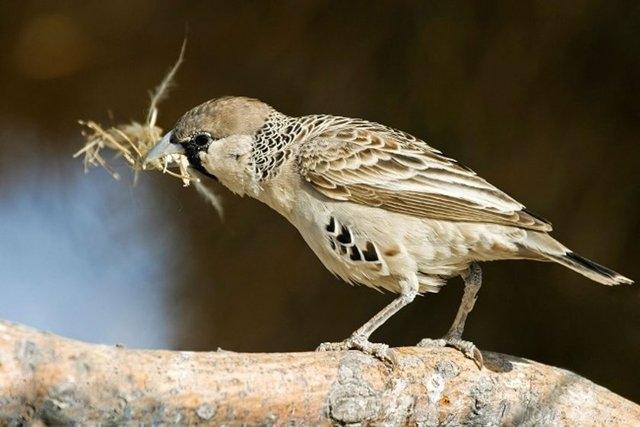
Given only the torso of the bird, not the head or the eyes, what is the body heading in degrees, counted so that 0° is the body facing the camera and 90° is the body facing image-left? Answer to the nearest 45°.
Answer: approximately 90°
